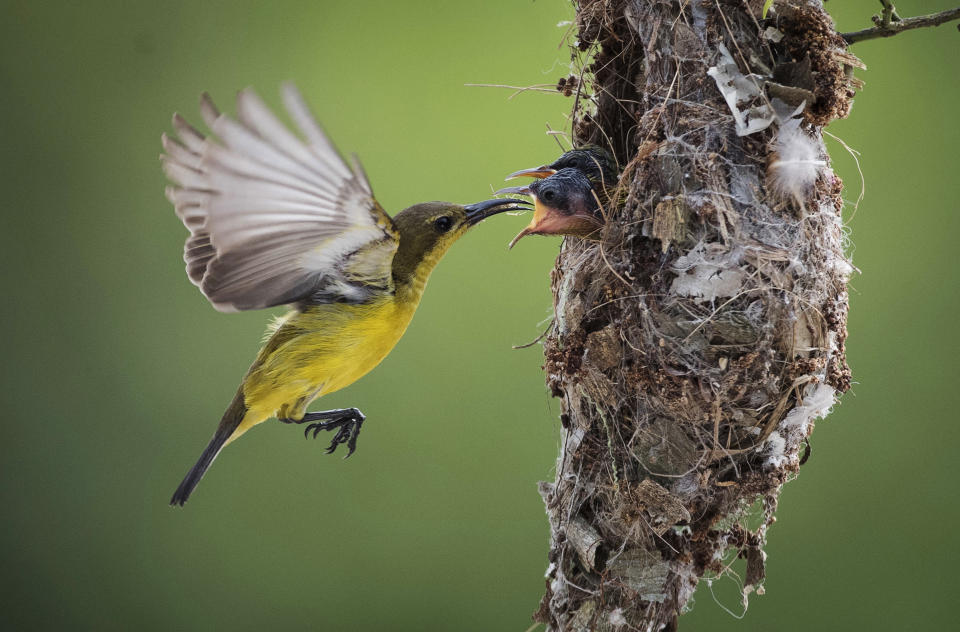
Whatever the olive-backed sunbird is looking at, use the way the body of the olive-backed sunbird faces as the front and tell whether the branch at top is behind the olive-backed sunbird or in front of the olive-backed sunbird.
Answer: in front

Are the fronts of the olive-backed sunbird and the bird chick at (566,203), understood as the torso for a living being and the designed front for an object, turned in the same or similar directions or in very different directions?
very different directions

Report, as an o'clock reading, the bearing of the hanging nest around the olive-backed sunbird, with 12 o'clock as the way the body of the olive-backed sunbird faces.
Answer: The hanging nest is roughly at 1 o'clock from the olive-backed sunbird.

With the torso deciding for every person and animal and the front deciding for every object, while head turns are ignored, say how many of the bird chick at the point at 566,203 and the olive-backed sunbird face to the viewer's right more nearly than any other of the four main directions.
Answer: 1

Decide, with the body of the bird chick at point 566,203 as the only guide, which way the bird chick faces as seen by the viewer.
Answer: to the viewer's left

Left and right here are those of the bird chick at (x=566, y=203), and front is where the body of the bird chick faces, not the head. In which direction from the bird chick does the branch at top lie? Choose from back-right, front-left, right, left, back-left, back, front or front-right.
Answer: back

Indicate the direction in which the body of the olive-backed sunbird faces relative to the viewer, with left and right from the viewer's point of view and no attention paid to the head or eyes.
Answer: facing to the right of the viewer

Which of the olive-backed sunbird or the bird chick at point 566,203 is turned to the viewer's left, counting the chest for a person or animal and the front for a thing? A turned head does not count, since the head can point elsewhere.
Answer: the bird chick
